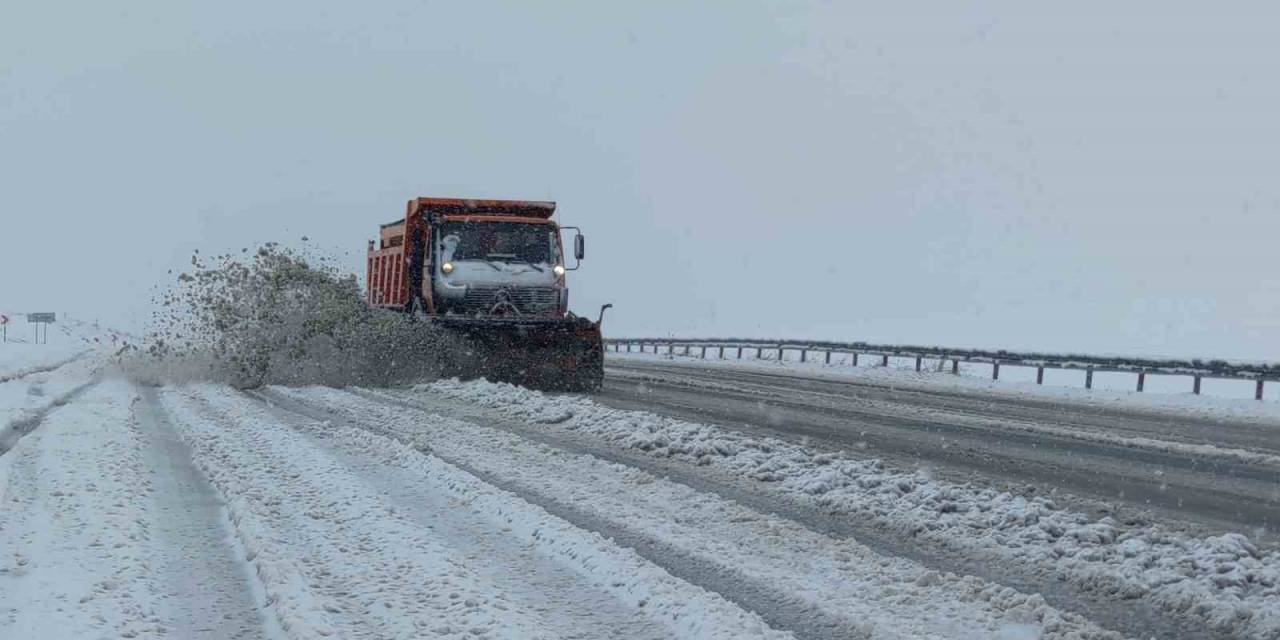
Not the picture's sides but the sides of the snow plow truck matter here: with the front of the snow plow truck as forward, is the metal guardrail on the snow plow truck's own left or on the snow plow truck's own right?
on the snow plow truck's own left

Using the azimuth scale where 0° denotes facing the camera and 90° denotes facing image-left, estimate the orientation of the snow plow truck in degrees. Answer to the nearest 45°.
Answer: approximately 315°
